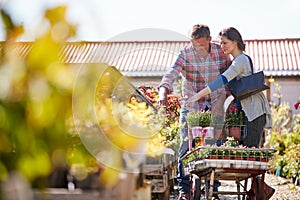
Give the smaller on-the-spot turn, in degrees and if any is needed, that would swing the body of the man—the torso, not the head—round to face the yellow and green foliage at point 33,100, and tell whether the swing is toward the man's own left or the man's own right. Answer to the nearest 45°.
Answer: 0° — they already face it

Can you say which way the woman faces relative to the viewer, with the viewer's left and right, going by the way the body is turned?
facing to the left of the viewer

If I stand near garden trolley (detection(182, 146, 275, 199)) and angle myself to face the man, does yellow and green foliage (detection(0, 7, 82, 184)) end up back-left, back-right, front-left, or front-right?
back-left

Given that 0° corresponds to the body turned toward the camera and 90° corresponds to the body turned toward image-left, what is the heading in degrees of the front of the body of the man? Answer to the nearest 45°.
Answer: approximately 0°
